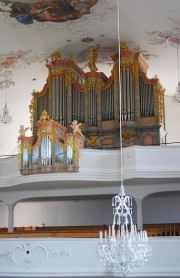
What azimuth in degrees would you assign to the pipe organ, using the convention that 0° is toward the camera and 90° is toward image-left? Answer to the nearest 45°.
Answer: approximately 45°
